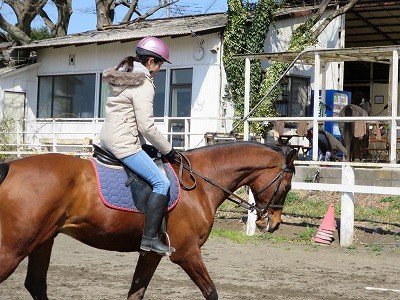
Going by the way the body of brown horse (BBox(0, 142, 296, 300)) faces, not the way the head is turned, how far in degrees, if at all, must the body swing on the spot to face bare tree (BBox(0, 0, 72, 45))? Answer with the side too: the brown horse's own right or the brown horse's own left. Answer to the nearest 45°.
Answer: approximately 90° to the brown horse's own left

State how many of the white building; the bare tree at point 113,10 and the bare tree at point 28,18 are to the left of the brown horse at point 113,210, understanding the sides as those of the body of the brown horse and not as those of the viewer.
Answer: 3

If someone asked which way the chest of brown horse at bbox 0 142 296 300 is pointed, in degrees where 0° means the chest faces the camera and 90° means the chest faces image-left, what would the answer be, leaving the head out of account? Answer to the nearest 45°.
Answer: approximately 270°

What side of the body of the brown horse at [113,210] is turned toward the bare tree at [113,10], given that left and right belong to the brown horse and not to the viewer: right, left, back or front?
left

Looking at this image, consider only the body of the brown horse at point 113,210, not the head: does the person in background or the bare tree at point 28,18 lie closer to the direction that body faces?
the person in background

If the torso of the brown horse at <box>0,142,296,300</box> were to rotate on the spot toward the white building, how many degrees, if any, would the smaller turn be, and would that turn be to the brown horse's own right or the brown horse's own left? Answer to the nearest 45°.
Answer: approximately 90° to the brown horse's own left
